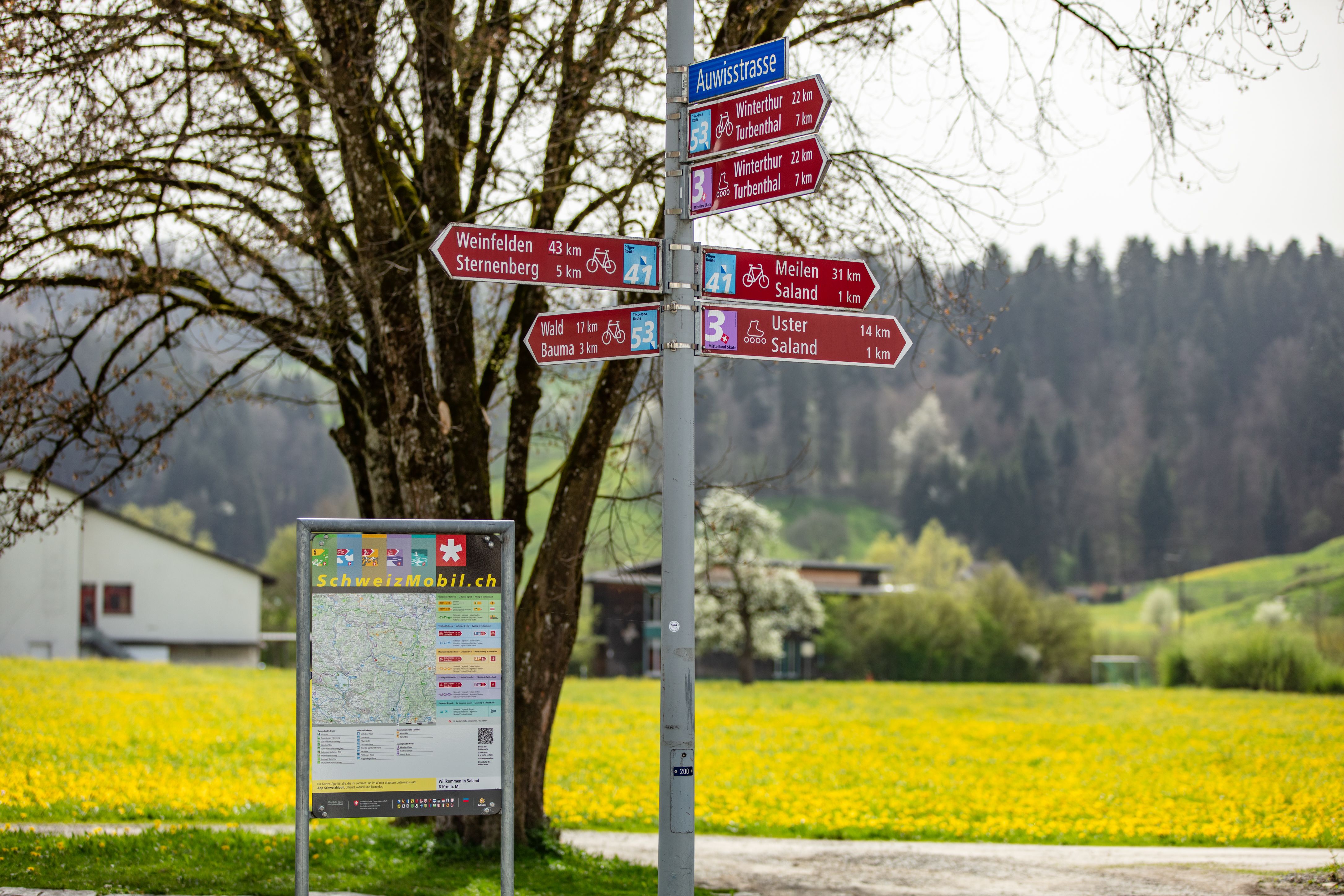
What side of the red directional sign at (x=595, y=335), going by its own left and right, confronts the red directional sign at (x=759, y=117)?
left

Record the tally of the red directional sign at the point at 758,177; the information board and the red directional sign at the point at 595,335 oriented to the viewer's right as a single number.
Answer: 0

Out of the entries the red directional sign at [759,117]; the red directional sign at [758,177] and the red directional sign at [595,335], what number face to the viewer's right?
0

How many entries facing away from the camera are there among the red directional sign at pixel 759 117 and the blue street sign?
0

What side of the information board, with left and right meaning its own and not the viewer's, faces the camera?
front

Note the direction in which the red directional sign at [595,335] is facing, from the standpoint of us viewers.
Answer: facing the viewer and to the left of the viewer
